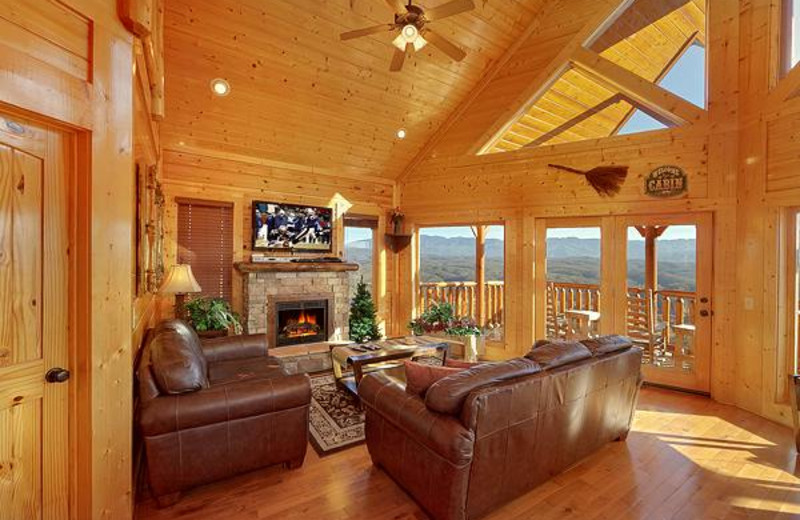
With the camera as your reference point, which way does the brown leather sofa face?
facing away from the viewer and to the left of the viewer

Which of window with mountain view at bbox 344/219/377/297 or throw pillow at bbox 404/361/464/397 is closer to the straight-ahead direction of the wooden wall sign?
the throw pillow

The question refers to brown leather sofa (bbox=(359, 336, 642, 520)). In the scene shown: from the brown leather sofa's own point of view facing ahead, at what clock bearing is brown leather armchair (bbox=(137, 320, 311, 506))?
The brown leather armchair is roughly at 10 o'clock from the brown leather sofa.

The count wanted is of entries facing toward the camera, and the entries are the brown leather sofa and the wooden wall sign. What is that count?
1

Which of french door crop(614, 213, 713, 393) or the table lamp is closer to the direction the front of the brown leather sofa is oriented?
the table lamp

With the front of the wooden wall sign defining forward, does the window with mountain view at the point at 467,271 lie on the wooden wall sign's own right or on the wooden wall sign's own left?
on the wooden wall sign's own right

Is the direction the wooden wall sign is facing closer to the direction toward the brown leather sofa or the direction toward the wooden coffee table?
the brown leather sofa

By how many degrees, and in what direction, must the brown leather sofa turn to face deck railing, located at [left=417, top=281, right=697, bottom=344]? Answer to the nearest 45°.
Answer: approximately 45° to its right

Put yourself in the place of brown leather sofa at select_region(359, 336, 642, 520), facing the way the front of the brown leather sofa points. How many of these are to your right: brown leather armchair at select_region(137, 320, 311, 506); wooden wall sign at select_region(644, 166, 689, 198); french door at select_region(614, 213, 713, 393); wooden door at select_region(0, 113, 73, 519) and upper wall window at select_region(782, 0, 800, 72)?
3
